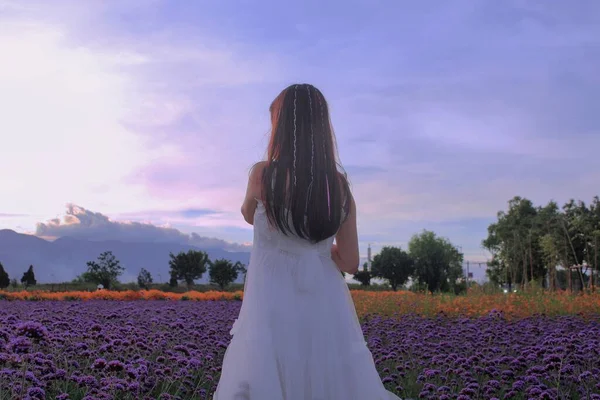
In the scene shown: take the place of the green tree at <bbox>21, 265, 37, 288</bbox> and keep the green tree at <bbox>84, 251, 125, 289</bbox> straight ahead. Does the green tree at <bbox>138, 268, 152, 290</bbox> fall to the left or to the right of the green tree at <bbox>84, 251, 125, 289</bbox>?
left

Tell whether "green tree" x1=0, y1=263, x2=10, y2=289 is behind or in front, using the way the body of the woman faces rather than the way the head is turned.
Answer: in front

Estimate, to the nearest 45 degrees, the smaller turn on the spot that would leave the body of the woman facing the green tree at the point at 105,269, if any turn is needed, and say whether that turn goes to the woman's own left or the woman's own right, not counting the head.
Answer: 0° — they already face it

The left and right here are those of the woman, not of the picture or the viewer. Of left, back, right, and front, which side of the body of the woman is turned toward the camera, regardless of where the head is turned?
back

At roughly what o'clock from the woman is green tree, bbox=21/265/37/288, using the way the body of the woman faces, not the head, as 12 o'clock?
The green tree is roughly at 11 o'clock from the woman.

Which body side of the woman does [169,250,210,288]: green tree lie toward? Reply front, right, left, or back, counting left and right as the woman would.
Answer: front

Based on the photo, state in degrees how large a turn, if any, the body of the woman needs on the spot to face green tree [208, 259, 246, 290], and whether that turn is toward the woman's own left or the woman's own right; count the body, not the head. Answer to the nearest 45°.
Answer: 0° — they already face it

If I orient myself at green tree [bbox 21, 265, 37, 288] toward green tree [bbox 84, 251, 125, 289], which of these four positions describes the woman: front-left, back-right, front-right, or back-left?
front-right

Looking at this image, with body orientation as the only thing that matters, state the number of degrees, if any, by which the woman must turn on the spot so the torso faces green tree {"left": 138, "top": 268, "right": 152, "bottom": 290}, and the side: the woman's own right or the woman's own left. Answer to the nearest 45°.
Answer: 0° — they already face it

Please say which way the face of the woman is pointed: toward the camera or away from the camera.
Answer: away from the camera
